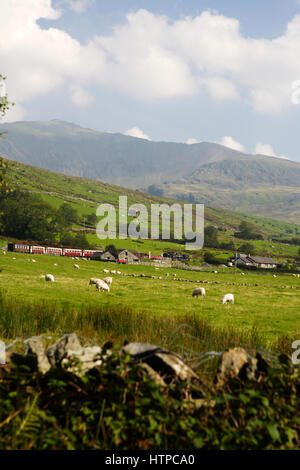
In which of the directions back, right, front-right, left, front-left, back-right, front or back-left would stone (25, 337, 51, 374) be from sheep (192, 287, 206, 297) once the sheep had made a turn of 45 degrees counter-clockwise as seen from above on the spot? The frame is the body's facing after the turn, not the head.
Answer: front-left

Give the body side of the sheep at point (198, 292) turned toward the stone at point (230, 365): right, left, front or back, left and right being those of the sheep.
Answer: left

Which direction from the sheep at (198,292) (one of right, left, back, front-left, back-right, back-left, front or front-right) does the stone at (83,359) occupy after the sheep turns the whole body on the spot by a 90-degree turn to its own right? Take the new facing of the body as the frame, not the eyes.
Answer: back

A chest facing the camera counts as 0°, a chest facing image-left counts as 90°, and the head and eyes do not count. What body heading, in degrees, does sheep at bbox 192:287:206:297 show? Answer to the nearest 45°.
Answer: approximately 90°

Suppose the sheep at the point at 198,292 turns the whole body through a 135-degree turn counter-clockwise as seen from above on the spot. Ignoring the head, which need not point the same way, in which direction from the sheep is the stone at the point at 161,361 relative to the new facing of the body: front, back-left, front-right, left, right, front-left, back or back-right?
front-right

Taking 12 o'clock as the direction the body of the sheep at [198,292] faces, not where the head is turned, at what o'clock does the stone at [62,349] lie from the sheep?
The stone is roughly at 9 o'clock from the sheep.
